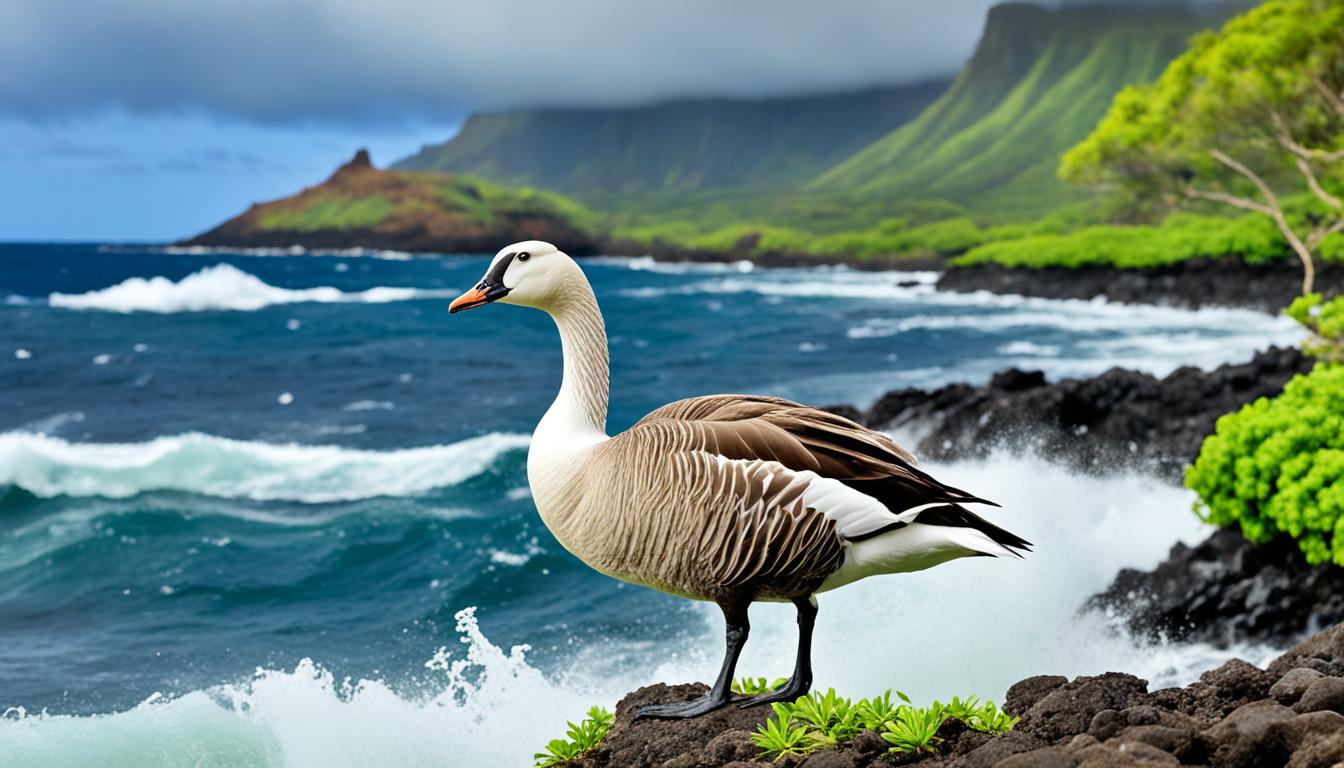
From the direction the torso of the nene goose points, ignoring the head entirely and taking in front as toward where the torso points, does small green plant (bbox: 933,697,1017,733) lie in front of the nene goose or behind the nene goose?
behind

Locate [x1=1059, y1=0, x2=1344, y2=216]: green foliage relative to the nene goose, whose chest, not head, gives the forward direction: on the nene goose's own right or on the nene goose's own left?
on the nene goose's own right

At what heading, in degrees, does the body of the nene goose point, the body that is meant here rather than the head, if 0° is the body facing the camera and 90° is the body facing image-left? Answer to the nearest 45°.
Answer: approximately 90°

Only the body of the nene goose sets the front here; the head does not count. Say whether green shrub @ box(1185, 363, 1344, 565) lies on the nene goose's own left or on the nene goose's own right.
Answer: on the nene goose's own right
